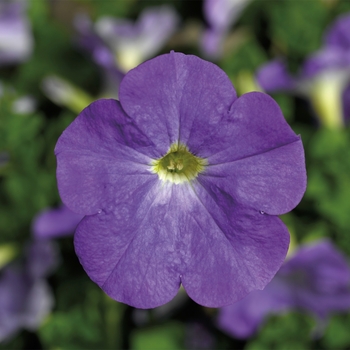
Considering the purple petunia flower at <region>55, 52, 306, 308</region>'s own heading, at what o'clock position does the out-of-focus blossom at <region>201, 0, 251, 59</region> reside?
The out-of-focus blossom is roughly at 6 o'clock from the purple petunia flower.

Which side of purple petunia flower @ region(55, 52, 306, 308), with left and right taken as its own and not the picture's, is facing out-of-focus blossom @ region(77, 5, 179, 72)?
back

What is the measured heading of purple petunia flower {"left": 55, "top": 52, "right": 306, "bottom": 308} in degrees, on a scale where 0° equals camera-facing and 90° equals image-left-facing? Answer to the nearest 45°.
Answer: approximately 0°

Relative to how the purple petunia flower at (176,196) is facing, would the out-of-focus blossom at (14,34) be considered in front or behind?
behind

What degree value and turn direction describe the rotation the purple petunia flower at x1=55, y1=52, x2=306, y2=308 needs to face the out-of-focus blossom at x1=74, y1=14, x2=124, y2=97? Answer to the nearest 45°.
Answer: approximately 135° to its right
